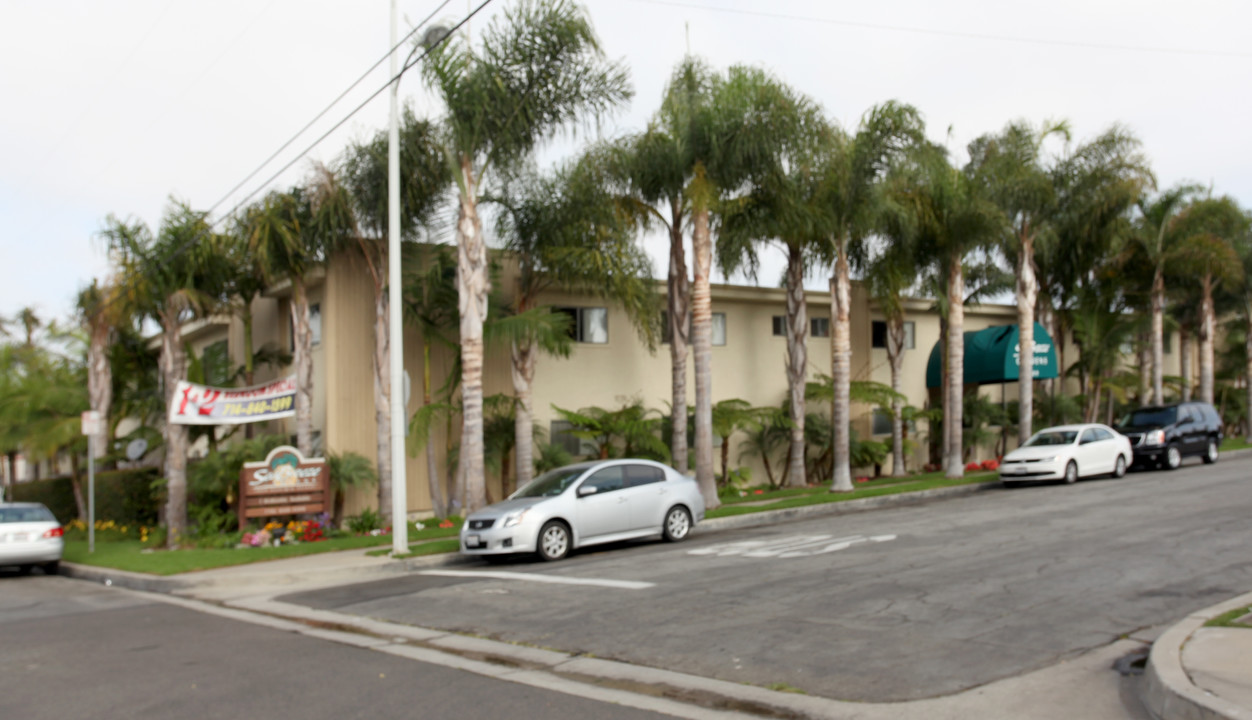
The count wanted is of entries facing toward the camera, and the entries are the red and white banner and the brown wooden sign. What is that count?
2

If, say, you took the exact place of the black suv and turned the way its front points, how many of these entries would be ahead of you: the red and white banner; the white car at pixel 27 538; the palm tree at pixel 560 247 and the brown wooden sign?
4

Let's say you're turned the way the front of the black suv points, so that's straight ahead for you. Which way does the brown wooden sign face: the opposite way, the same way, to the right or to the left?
to the left

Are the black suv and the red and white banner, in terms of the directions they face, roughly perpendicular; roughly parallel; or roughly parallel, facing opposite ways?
roughly perpendicular

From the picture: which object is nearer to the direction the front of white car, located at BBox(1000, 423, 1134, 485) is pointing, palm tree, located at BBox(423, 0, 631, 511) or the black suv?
the palm tree

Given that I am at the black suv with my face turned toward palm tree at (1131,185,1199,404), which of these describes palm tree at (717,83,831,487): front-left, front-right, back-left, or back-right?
back-left
